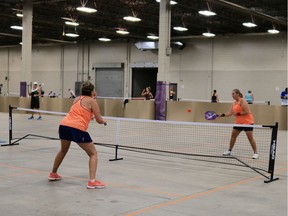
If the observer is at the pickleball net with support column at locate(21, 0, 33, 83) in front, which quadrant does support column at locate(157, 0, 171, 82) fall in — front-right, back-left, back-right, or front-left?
front-right

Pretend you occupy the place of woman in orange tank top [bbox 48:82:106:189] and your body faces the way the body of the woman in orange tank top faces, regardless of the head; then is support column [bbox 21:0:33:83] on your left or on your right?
on your left

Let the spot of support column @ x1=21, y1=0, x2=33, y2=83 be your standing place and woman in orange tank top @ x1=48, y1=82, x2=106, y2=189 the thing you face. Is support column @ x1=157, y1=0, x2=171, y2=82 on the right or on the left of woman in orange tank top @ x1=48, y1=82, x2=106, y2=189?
left

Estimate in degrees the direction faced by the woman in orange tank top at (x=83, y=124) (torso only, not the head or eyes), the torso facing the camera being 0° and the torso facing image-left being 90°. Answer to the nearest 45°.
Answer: approximately 225°

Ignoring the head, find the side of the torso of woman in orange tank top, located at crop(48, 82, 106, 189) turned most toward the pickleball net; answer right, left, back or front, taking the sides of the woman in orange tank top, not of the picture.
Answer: front

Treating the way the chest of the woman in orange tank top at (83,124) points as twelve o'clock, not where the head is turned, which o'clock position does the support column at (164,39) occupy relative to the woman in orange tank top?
The support column is roughly at 11 o'clock from the woman in orange tank top.

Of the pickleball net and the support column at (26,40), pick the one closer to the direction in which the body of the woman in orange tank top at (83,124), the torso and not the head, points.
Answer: the pickleball net
